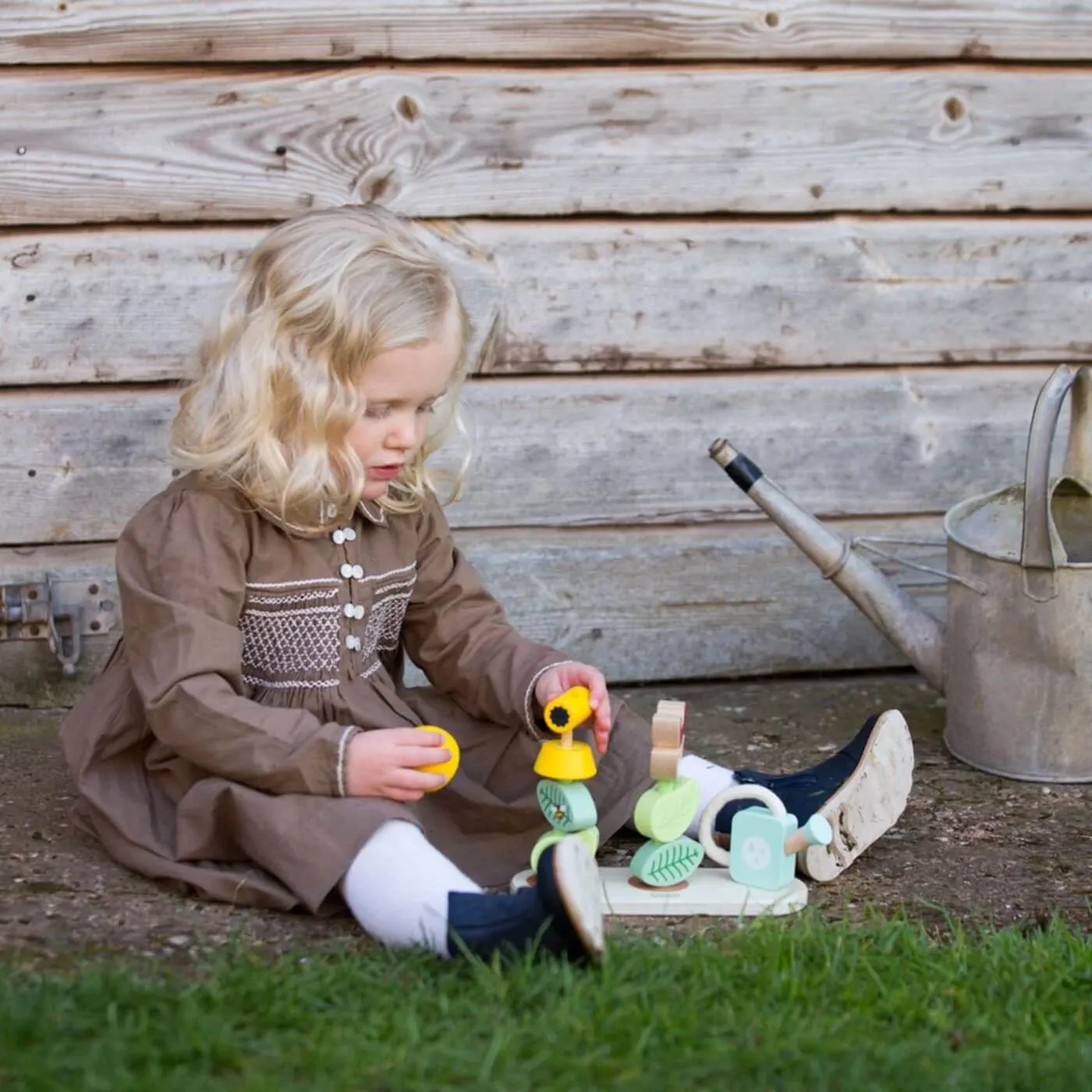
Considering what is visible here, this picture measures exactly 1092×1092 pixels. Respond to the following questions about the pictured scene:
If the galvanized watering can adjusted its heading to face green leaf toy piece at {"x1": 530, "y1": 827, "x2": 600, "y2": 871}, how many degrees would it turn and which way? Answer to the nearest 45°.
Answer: approximately 45° to its left

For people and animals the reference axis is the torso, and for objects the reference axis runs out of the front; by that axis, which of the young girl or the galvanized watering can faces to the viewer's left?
the galvanized watering can

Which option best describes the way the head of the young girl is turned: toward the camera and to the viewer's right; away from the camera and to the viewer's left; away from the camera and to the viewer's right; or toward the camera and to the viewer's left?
toward the camera and to the viewer's right

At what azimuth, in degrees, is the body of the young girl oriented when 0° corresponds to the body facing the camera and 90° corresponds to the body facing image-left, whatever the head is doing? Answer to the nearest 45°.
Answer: approximately 315°

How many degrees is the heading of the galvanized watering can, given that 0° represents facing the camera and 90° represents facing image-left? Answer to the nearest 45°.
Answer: approximately 90°

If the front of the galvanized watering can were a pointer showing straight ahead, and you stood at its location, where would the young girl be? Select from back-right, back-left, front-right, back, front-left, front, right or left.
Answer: front-left

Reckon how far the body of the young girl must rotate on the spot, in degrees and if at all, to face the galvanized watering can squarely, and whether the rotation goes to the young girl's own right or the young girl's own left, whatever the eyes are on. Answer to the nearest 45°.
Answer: approximately 90° to the young girl's own left
